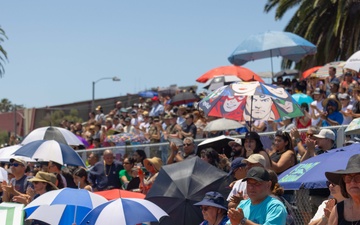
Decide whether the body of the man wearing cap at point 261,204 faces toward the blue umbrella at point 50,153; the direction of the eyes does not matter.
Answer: no

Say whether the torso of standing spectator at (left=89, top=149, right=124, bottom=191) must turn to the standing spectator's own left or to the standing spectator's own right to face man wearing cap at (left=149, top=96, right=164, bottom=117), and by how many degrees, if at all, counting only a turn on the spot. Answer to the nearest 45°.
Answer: approximately 180°

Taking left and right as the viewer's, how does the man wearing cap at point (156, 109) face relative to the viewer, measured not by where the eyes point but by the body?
facing the viewer and to the left of the viewer

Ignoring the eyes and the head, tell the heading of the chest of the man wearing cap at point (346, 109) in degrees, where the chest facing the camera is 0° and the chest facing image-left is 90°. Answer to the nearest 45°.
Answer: approximately 45°

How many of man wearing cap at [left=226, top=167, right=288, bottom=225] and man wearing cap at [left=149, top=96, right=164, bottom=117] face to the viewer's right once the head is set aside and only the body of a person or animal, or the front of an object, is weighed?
0

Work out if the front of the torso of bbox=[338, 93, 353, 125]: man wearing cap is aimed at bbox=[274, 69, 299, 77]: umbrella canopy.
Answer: no

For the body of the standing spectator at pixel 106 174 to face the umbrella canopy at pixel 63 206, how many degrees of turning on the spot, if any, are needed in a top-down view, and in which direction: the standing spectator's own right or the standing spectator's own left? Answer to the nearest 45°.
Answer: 0° — they already face it

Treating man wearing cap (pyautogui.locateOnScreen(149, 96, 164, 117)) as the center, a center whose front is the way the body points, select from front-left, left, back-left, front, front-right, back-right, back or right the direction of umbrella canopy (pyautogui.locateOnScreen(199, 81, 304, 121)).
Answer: front-left

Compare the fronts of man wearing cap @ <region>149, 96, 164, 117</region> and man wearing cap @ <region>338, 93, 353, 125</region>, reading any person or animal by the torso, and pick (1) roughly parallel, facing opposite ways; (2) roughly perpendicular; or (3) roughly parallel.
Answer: roughly parallel

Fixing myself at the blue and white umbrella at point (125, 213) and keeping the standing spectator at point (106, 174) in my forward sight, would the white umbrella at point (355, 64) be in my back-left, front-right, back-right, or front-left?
front-right

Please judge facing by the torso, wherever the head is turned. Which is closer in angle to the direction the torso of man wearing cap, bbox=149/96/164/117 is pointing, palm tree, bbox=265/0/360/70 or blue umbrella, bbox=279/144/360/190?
the blue umbrella

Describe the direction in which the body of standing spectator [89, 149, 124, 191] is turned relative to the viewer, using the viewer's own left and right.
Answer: facing the viewer

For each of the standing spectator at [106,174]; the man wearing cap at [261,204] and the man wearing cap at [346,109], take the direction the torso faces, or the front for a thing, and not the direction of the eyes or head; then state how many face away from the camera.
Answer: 0

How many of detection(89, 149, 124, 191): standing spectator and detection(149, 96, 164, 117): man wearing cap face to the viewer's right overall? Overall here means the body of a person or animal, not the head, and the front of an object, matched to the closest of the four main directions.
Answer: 0

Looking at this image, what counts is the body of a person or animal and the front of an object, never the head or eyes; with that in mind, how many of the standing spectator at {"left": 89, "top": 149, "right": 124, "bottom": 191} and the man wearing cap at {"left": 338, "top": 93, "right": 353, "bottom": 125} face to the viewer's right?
0

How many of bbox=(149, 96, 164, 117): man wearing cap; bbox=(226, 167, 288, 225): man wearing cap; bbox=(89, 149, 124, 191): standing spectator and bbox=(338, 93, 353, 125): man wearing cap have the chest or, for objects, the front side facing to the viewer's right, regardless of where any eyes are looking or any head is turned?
0

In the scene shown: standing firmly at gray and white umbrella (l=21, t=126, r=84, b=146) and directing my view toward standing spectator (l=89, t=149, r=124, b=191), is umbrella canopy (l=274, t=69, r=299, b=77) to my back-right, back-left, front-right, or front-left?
back-left

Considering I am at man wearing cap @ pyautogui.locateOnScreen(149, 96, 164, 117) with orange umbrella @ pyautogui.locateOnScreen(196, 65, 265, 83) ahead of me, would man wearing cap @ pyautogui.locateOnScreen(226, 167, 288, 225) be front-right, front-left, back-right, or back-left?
front-right

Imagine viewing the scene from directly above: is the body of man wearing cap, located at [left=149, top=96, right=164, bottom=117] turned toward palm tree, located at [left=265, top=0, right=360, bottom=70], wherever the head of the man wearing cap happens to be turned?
no
